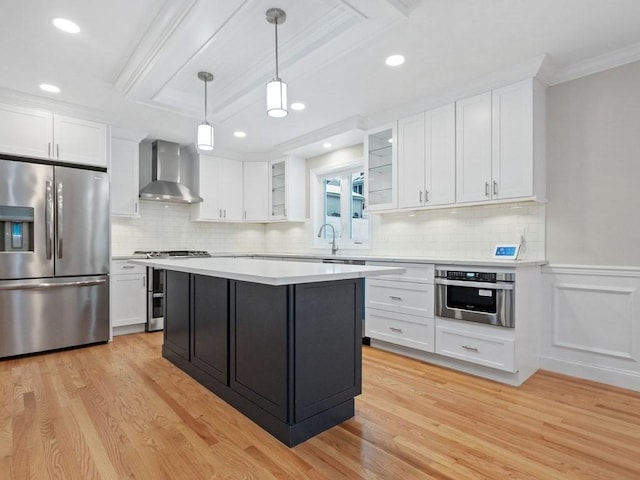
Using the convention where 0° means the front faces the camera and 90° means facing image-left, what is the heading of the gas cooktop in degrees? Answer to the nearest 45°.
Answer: approximately 0°

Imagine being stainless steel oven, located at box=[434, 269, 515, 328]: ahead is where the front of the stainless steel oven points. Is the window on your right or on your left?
on your right

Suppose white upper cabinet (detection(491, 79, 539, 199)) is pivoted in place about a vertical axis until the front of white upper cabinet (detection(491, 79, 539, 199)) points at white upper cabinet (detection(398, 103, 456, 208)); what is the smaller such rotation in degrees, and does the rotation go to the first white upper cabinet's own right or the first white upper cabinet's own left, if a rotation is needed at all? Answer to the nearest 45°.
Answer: approximately 45° to the first white upper cabinet's own right

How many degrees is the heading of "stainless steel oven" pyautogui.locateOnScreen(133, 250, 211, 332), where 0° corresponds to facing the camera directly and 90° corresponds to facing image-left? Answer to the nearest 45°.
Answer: approximately 0°
